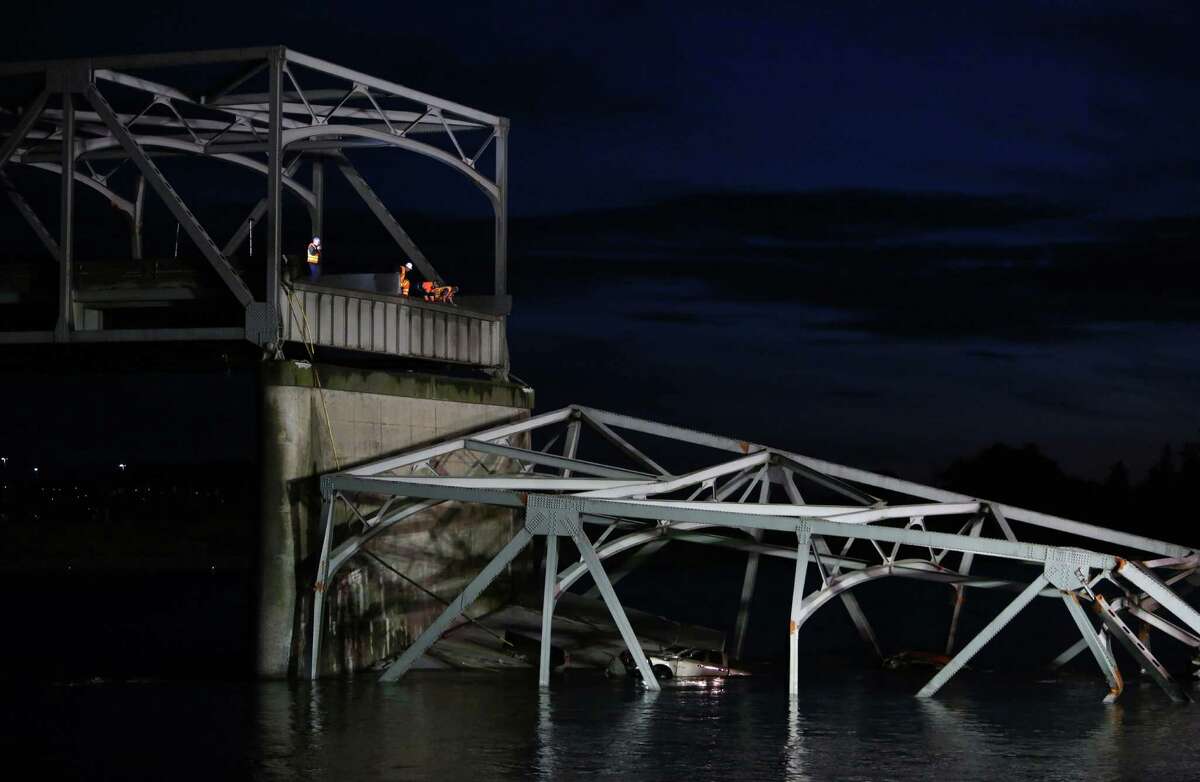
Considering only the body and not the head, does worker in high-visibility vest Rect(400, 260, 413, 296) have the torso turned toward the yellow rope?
no

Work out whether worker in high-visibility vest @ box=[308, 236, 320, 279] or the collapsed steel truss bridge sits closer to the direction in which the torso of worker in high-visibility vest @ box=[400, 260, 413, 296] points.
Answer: the collapsed steel truss bridge

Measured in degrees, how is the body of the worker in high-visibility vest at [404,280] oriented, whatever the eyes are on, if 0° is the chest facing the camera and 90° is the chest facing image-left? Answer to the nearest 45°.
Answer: approximately 270°

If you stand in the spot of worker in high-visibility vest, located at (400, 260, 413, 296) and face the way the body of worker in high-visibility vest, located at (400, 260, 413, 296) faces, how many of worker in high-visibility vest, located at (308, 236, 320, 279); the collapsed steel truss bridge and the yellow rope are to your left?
0

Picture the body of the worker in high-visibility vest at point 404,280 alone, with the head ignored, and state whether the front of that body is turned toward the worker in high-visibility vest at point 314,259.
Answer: no

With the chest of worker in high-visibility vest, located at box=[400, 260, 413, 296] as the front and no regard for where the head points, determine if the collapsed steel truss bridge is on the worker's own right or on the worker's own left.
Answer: on the worker's own right

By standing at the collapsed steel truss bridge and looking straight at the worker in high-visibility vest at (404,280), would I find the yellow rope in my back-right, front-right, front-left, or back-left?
front-left

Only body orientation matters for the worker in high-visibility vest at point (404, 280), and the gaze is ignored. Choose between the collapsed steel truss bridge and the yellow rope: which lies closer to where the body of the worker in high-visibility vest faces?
the collapsed steel truss bridge
